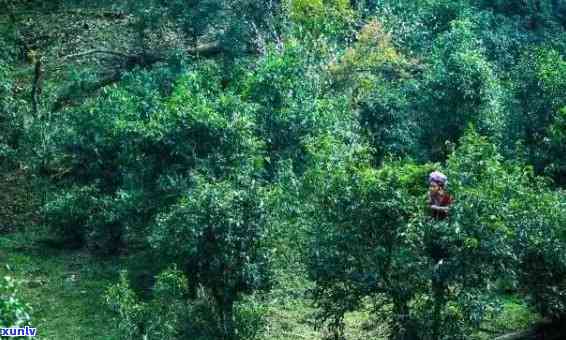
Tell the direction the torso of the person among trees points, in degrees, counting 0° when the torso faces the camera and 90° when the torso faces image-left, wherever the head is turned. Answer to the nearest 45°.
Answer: approximately 45°
